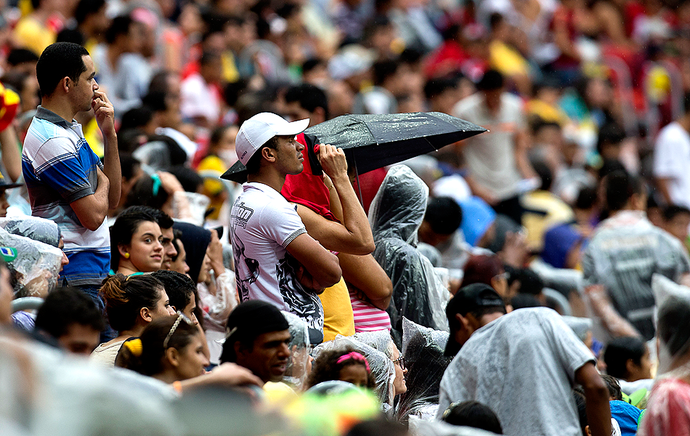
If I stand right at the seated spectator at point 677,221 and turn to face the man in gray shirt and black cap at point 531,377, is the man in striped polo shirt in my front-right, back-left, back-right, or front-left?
front-right

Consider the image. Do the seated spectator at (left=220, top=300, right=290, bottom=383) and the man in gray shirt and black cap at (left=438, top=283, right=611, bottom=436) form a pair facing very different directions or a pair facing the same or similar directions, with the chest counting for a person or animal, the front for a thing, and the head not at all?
very different directions

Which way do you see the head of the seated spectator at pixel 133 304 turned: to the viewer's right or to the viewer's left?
to the viewer's right

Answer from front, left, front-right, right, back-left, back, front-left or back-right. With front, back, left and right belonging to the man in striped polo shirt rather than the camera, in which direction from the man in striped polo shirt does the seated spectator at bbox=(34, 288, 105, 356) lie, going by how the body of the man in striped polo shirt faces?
right

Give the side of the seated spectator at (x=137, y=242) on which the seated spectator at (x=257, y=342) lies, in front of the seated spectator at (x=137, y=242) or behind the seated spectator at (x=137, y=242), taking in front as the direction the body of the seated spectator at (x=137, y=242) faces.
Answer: in front

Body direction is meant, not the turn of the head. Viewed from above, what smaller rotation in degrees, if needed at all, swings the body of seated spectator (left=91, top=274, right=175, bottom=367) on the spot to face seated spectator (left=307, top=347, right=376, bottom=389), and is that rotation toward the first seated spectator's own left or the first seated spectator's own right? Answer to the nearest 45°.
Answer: approximately 45° to the first seated spectator's own right

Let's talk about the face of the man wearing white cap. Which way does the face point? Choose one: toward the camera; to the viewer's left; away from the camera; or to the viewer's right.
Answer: to the viewer's right

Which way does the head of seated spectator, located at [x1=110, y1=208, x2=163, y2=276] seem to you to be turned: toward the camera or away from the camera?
toward the camera

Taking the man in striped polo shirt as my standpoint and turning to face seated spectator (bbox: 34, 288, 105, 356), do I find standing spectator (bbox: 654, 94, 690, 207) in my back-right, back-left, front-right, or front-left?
back-left

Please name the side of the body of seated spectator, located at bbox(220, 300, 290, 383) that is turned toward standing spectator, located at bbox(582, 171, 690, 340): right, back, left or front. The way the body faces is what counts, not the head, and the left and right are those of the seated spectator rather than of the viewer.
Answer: left

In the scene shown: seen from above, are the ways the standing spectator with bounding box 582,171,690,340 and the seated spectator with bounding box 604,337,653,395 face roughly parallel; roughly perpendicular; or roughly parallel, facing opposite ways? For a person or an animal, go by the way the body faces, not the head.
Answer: roughly parallel

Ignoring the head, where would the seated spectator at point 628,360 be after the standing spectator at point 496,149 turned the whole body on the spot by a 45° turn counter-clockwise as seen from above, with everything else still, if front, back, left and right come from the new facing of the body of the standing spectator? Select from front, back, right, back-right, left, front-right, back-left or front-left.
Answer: front-right

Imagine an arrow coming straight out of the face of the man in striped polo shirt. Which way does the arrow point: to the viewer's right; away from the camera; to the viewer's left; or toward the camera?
to the viewer's right

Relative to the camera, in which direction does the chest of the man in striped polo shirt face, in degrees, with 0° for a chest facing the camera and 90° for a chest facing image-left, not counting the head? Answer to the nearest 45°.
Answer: approximately 270°
